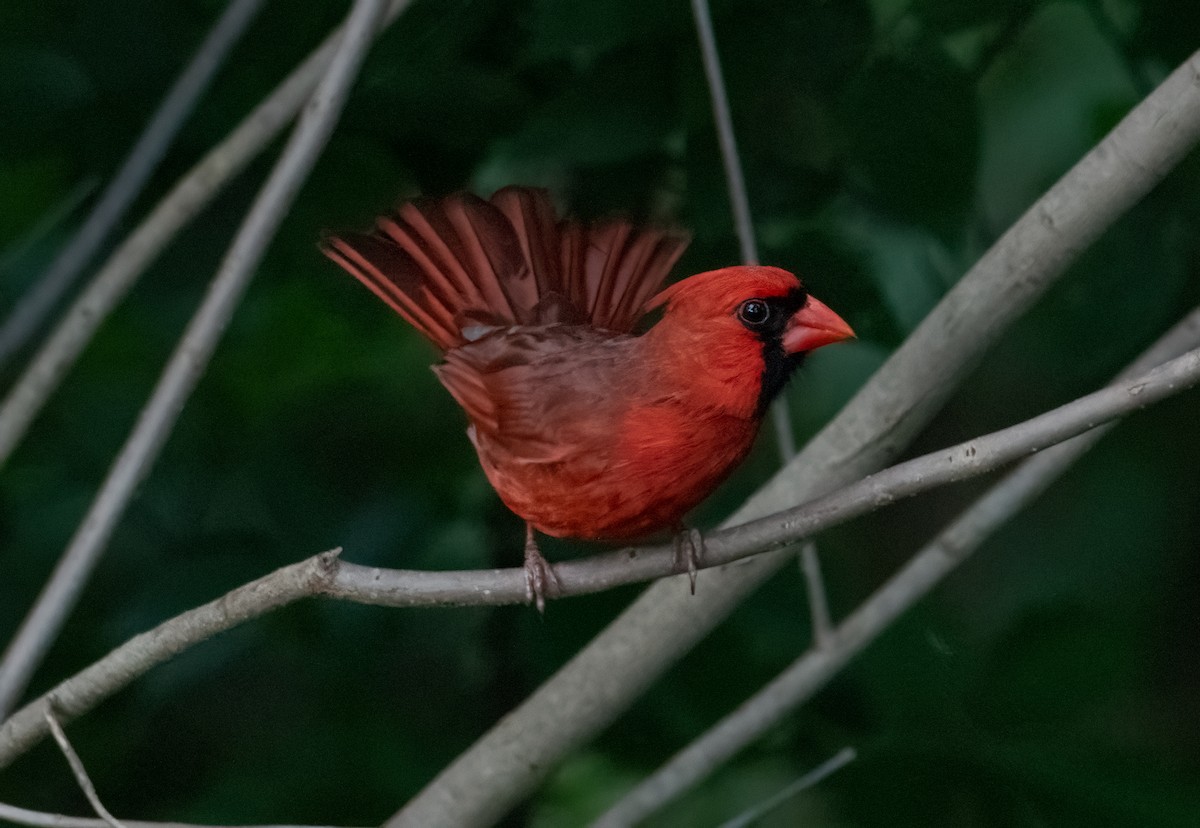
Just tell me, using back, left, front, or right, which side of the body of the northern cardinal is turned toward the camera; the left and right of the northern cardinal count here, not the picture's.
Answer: right

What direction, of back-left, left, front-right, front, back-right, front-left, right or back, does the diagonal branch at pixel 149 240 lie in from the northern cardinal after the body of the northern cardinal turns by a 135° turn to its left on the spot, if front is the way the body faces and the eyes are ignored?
front

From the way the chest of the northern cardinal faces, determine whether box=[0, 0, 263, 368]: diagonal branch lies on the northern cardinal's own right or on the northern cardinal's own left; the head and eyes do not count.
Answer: on the northern cardinal's own left
